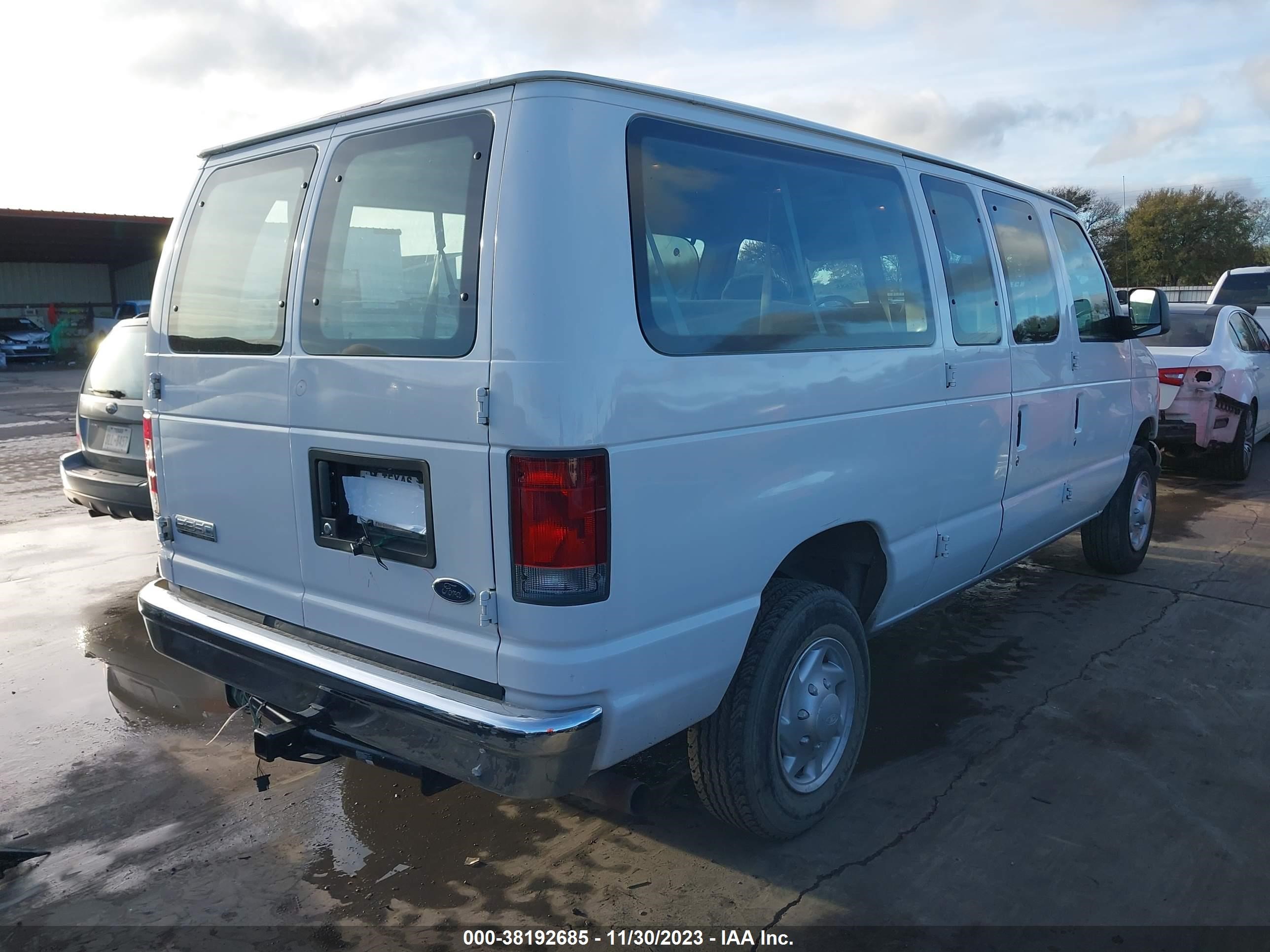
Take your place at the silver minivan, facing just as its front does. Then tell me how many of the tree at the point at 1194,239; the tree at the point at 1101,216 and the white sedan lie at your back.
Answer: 0

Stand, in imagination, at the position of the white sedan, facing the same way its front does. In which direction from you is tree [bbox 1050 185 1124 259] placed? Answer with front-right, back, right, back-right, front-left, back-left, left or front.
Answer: front-left

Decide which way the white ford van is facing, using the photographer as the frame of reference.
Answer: facing away from the viewer and to the right of the viewer

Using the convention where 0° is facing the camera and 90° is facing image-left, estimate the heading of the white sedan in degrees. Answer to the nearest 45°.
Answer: approximately 225°

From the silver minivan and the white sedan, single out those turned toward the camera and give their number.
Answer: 0

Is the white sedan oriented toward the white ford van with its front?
no

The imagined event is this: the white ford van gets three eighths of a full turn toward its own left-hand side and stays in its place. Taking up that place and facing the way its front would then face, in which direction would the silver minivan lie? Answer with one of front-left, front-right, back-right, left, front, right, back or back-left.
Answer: front-right

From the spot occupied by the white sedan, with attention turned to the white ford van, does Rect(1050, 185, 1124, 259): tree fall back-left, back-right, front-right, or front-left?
back-right

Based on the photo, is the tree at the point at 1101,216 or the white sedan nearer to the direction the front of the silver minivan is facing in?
the tree

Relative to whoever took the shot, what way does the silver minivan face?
facing away from the viewer and to the right of the viewer

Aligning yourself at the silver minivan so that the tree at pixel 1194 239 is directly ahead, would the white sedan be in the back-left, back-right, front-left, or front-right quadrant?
front-right
